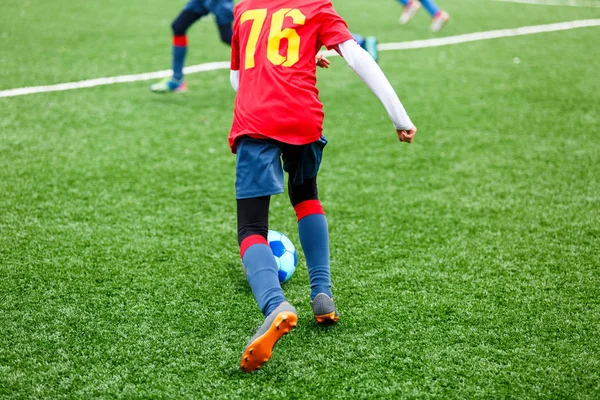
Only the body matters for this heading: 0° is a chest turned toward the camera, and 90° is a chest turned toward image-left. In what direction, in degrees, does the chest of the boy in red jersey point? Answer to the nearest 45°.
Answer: approximately 180°

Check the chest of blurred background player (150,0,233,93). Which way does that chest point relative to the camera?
to the viewer's left

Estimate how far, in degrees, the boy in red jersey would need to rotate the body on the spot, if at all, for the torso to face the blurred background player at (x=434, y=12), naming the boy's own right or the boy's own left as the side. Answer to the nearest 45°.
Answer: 0° — they already face them

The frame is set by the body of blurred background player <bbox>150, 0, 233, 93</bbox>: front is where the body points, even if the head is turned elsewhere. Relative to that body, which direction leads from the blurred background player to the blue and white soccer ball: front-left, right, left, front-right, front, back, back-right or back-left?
left

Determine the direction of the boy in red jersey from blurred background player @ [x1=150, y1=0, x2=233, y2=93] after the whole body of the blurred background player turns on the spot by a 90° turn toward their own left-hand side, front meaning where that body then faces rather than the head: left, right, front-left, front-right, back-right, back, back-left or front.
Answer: front

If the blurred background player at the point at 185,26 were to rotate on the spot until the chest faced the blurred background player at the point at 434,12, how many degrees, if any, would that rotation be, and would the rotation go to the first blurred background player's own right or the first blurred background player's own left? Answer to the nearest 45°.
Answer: approximately 135° to the first blurred background player's own right
